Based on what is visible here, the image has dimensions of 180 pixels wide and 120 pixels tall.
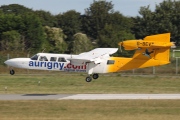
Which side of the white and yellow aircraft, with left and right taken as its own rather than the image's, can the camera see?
left
